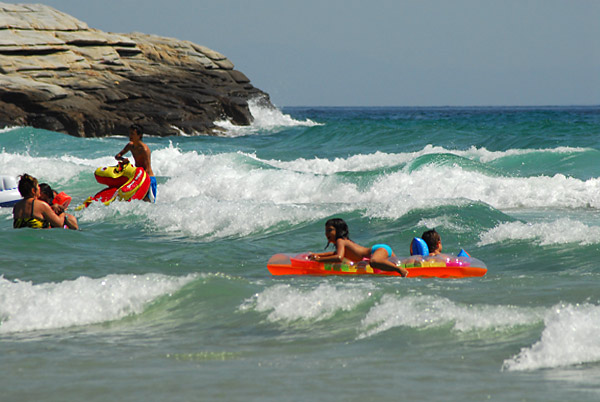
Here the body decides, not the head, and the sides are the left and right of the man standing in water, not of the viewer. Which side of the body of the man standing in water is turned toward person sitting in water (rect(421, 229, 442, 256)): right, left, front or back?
left

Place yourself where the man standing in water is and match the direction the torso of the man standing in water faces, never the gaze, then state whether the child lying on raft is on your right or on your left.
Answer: on your left

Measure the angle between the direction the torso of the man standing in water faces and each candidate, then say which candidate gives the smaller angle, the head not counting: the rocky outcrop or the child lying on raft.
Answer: the child lying on raft

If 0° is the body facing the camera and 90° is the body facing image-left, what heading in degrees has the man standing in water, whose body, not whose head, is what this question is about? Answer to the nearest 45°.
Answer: approximately 45°

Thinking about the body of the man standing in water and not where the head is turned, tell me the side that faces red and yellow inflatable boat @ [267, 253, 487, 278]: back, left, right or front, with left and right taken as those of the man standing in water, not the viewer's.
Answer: left
